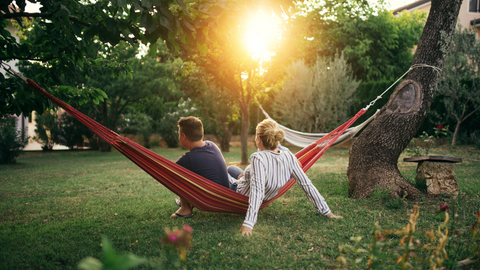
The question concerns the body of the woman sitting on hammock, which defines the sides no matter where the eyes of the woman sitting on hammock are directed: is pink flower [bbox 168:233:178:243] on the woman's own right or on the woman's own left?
on the woman's own left

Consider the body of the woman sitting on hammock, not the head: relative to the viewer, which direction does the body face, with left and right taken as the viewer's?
facing away from the viewer and to the left of the viewer

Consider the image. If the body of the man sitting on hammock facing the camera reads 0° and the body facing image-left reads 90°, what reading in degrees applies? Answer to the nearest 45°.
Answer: approximately 135°

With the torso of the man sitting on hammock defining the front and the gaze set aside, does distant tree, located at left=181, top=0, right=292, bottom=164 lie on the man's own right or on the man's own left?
on the man's own right

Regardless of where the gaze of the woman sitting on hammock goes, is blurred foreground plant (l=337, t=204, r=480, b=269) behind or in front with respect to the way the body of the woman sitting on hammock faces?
behind

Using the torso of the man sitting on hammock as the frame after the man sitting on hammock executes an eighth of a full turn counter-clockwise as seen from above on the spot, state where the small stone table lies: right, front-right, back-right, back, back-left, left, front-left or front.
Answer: back

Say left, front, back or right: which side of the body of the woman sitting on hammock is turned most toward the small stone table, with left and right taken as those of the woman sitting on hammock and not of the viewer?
right

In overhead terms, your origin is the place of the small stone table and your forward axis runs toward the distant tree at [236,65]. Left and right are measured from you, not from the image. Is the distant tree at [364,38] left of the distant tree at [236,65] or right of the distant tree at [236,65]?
right

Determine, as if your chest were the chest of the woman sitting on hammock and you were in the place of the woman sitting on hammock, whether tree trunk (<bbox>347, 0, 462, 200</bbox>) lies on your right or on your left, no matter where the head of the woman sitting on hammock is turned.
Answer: on your right

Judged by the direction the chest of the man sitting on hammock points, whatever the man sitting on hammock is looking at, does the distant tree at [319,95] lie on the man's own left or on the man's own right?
on the man's own right

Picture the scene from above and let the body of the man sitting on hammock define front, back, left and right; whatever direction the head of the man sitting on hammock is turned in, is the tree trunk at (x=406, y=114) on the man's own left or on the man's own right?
on the man's own right

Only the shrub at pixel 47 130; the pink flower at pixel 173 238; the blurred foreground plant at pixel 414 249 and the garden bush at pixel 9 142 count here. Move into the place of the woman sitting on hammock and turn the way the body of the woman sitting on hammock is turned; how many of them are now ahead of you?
2

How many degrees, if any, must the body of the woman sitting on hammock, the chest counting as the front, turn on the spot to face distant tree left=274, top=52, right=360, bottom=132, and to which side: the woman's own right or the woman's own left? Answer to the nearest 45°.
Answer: approximately 45° to the woman's own right
